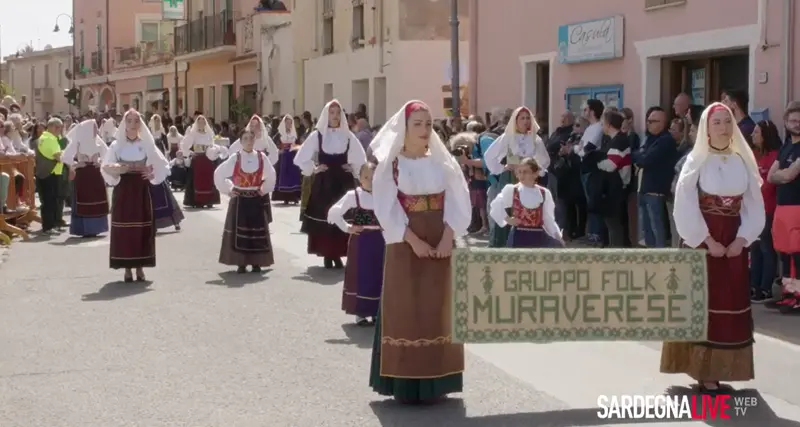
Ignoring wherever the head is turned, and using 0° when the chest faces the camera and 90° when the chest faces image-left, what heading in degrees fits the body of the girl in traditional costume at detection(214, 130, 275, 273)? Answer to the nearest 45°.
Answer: approximately 0°

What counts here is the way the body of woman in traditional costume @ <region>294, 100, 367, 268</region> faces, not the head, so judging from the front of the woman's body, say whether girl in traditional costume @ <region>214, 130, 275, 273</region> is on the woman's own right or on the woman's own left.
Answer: on the woman's own right

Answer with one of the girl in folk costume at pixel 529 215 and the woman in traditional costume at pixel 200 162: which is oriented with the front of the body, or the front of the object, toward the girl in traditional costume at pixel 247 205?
the woman in traditional costume at pixel 200 162

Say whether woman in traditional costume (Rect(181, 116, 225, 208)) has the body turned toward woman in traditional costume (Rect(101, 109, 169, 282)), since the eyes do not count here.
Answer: yes

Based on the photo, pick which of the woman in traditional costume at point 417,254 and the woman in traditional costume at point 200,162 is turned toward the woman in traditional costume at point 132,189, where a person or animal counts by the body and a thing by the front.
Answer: the woman in traditional costume at point 200,162

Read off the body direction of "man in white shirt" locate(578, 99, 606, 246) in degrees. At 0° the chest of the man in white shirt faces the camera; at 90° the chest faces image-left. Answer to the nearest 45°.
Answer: approximately 90°

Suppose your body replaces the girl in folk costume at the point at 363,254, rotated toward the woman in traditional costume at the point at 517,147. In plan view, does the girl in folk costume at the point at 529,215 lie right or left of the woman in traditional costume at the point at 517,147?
right

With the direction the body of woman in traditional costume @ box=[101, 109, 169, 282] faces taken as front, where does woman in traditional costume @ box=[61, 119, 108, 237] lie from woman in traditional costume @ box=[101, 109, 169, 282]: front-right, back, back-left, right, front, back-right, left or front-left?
back

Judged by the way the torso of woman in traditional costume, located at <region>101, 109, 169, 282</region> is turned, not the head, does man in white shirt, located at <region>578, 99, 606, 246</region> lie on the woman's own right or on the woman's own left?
on the woman's own left

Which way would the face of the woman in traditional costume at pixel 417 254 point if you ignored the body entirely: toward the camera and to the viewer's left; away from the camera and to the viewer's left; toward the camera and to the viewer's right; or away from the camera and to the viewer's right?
toward the camera and to the viewer's right

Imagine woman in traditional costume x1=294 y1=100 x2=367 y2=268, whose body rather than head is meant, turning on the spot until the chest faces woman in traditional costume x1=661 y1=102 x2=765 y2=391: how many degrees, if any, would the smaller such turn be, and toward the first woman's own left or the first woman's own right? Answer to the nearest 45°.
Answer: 0° — they already face them

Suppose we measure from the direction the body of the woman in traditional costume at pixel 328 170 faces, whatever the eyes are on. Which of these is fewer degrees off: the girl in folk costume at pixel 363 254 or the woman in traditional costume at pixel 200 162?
the girl in folk costume

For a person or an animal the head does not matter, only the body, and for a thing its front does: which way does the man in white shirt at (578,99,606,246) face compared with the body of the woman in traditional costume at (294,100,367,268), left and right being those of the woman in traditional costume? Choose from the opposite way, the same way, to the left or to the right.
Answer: to the right
